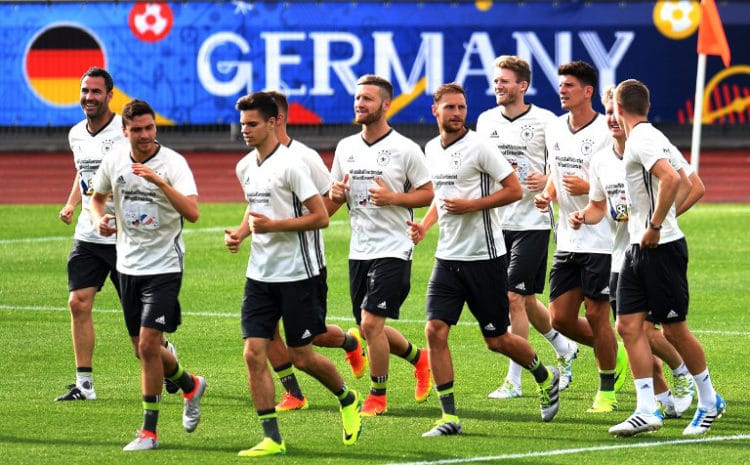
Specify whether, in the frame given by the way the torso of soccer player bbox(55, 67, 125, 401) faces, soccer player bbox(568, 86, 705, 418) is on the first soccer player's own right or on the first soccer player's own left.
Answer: on the first soccer player's own left

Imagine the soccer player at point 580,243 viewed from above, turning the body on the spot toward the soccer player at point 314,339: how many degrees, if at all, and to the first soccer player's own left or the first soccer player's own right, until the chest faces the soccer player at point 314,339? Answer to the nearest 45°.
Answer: approximately 45° to the first soccer player's own right

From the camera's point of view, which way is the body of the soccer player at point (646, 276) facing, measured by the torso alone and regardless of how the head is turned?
to the viewer's left

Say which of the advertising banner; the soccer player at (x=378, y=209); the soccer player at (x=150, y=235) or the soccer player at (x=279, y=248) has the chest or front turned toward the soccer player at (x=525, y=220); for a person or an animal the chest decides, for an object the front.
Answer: the advertising banner

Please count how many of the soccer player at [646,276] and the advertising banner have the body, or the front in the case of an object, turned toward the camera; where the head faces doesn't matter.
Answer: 1

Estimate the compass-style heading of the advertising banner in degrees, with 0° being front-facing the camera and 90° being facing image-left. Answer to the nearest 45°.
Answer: approximately 0°

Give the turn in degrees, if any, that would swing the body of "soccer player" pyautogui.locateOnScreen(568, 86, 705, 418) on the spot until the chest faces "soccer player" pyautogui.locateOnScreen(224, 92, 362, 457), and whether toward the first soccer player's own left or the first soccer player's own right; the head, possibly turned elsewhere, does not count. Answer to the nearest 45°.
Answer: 0° — they already face them

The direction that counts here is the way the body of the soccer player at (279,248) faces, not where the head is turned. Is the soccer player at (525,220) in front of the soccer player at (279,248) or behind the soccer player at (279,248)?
behind
